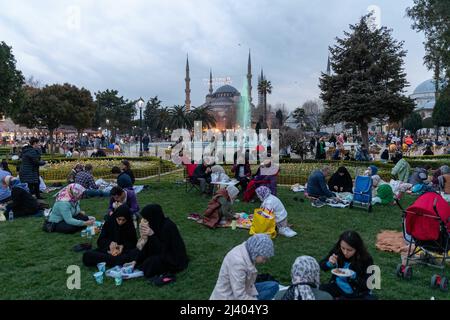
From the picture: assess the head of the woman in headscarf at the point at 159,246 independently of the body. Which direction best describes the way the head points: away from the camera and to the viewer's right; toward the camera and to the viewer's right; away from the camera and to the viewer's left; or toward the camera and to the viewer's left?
toward the camera and to the viewer's left

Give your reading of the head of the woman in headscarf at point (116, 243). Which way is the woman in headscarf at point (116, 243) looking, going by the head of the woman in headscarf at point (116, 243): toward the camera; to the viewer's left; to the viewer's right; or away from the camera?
toward the camera

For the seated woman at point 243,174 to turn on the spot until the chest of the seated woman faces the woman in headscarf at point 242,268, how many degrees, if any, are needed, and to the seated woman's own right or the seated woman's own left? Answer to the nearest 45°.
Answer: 0° — they already face them

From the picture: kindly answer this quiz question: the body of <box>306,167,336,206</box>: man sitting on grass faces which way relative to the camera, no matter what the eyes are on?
to the viewer's right

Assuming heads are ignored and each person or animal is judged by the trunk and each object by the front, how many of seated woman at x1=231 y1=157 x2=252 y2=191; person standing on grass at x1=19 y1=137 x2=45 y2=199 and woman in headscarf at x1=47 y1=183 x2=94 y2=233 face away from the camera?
0

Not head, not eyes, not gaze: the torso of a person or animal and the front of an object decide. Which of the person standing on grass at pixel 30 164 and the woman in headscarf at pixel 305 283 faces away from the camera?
the woman in headscarf

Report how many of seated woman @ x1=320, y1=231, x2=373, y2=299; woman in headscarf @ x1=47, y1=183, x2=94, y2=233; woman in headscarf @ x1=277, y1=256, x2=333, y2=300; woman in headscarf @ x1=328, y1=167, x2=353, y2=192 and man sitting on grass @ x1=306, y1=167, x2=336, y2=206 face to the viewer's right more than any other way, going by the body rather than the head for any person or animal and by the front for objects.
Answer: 2

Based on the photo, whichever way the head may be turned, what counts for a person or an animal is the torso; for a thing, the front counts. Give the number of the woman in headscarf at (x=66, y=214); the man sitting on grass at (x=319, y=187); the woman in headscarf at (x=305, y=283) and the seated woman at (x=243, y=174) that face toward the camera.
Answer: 1

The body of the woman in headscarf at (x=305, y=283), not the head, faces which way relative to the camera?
away from the camera

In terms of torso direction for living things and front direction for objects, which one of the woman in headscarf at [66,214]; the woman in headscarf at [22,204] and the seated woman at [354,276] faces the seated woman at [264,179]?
the woman in headscarf at [66,214]

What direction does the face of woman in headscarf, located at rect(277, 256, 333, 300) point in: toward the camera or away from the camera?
away from the camera

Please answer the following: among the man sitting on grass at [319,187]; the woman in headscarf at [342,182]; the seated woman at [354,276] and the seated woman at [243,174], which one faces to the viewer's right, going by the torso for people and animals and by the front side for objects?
the man sitting on grass

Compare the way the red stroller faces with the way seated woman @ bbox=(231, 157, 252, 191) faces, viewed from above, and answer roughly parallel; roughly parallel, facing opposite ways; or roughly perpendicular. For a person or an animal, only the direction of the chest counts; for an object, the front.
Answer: roughly perpendicular

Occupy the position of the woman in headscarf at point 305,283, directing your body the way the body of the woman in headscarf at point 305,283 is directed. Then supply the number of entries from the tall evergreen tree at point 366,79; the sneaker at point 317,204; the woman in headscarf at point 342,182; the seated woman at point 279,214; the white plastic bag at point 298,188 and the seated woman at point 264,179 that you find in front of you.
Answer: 6

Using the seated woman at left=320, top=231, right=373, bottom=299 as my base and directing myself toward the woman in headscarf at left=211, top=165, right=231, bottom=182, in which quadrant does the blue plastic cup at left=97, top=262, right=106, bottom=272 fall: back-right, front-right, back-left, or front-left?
front-left

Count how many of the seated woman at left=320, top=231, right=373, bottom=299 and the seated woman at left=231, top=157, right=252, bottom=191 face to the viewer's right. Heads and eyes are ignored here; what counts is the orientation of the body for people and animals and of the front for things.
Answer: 0
